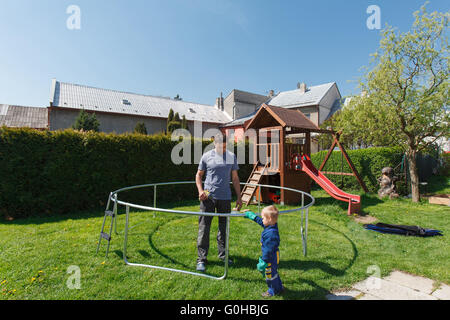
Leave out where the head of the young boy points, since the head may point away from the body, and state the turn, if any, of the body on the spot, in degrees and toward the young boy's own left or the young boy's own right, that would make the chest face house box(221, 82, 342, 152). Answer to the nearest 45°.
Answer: approximately 90° to the young boy's own right

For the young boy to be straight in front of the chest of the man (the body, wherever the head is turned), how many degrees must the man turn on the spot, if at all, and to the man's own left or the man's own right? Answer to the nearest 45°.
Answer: approximately 45° to the man's own left

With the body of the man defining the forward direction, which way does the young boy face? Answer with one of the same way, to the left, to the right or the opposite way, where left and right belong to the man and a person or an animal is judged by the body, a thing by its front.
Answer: to the right

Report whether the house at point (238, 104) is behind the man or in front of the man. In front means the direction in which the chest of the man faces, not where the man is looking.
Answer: behind

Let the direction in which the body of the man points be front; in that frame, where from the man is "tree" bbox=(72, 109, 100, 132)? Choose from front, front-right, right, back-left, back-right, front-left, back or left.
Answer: back-right

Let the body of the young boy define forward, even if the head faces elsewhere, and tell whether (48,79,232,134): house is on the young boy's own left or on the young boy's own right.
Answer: on the young boy's own right

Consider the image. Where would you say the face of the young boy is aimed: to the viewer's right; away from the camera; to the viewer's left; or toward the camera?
to the viewer's left

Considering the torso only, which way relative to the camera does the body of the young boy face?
to the viewer's left

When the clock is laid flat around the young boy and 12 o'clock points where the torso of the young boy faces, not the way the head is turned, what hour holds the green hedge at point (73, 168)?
The green hedge is roughly at 1 o'clock from the young boy.

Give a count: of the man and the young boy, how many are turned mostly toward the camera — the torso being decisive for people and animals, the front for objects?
1
